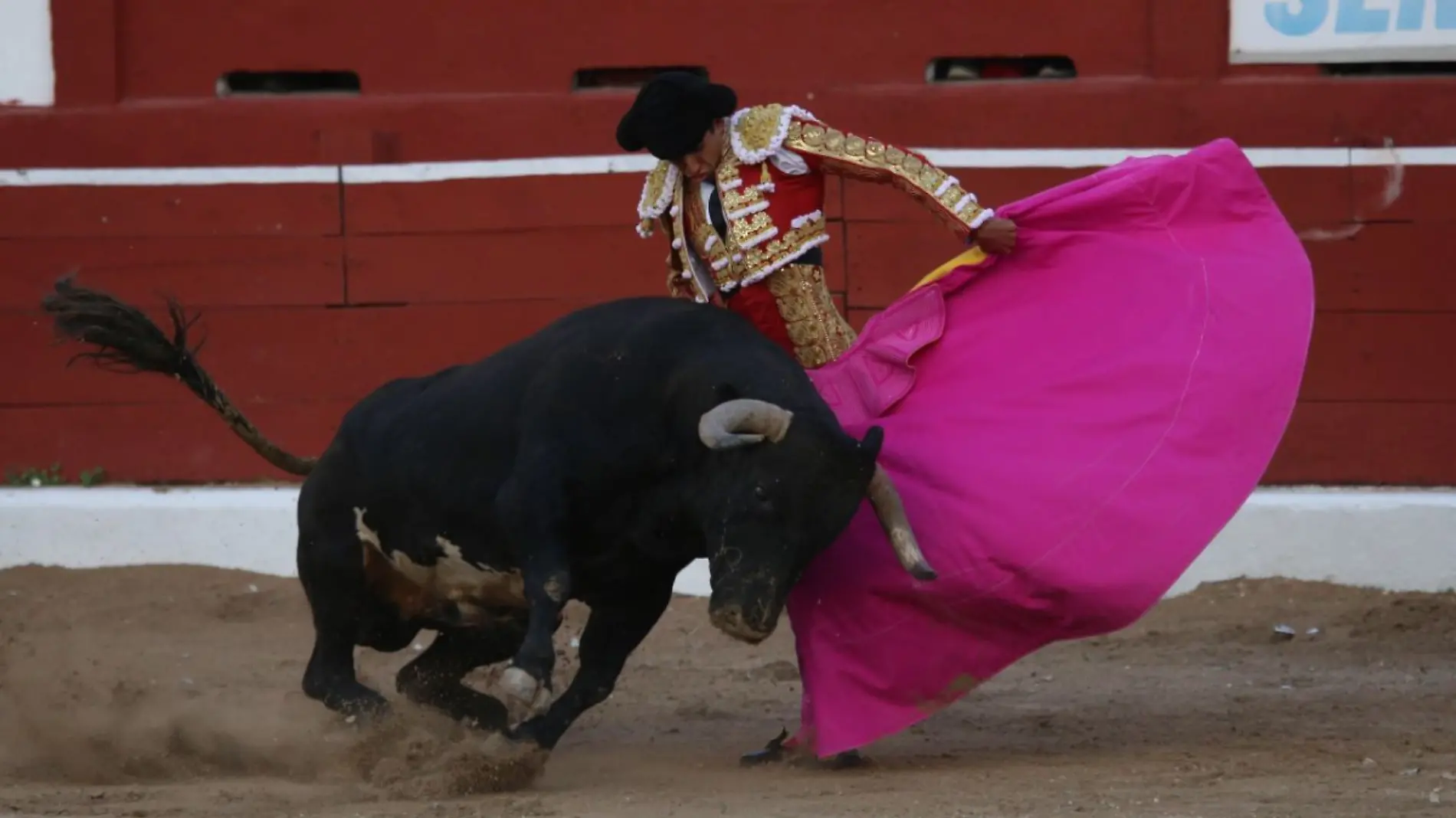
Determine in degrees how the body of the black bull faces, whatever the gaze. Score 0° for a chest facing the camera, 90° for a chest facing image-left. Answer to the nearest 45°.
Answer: approximately 315°

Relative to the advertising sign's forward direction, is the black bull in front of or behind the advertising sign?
in front

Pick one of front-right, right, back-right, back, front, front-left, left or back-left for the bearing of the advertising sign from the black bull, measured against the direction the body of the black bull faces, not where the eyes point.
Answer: left

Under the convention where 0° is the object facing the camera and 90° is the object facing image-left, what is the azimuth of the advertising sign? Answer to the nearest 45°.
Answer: approximately 0°

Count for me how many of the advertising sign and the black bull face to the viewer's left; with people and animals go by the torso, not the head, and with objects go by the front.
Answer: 0
